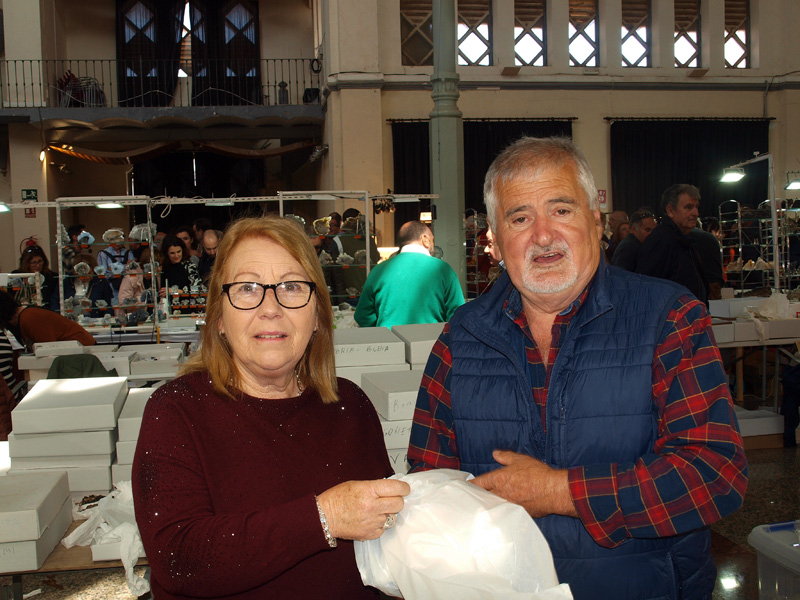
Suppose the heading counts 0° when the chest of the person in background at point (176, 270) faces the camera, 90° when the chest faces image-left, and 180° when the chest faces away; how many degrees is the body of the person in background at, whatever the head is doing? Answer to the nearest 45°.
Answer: approximately 0°

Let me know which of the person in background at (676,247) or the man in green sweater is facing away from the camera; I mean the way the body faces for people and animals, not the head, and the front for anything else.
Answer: the man in green sweater

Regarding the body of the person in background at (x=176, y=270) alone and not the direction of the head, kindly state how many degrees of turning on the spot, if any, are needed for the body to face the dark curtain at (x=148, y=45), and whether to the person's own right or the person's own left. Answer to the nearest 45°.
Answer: approximately 180°

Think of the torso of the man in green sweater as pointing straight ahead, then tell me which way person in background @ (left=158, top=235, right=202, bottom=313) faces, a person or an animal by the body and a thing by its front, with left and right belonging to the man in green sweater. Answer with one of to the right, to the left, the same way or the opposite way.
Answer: the opposite way

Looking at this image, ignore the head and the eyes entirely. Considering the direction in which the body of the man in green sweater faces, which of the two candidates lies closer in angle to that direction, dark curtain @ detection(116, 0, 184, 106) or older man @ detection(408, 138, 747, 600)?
the dark curtain

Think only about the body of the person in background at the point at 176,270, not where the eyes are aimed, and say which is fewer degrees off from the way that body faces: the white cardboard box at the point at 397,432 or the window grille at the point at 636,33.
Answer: the white cardboard box

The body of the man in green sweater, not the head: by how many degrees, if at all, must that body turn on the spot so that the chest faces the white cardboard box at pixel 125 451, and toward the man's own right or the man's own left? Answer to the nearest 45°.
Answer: approximately 135° to the man's own left

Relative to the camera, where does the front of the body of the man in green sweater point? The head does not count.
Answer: away from the camera
